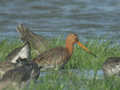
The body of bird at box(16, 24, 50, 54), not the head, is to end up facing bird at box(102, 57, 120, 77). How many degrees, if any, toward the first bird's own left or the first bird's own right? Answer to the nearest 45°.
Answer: approximately 135° to the first bird's own left

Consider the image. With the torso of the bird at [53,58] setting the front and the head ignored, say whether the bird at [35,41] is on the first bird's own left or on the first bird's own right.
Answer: on the first bird's own left

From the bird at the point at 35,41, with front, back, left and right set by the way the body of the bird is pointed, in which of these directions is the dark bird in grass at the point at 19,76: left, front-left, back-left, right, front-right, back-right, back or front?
left

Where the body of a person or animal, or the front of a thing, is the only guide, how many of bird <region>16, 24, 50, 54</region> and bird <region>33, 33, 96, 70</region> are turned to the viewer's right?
1

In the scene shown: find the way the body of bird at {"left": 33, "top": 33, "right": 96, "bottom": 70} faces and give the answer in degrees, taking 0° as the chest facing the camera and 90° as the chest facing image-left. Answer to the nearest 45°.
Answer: approximately 270°

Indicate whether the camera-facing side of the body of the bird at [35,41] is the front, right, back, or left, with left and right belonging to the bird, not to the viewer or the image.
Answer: left
